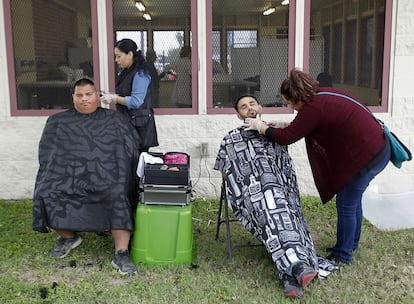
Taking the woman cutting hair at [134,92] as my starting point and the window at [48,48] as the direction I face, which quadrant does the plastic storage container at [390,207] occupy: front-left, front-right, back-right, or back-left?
back-right

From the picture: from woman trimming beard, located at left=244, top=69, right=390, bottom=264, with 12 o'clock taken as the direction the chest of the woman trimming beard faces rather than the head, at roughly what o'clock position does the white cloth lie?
The white cloth is roughly at 12 o'clock from the woman trimming beard.

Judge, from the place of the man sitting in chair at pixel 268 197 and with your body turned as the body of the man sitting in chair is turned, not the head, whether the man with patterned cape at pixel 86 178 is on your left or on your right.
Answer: on your right

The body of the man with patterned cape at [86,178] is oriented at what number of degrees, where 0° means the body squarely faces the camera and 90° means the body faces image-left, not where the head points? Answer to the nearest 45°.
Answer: approximately 0°

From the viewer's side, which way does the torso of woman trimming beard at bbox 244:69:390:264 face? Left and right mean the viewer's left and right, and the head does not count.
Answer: facing to the left of the viewer

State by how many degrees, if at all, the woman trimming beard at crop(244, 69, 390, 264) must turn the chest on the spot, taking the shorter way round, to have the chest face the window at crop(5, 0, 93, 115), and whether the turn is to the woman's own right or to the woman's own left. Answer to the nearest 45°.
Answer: approximately 45° to the woman's own right
